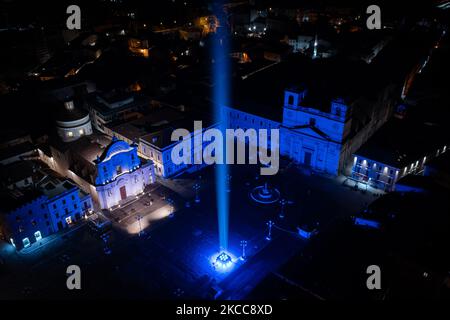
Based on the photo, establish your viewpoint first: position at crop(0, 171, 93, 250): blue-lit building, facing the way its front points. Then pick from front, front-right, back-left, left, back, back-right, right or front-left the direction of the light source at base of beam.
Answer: front

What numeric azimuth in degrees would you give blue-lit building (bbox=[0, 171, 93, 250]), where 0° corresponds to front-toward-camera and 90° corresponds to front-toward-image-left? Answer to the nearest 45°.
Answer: approximately 315°
